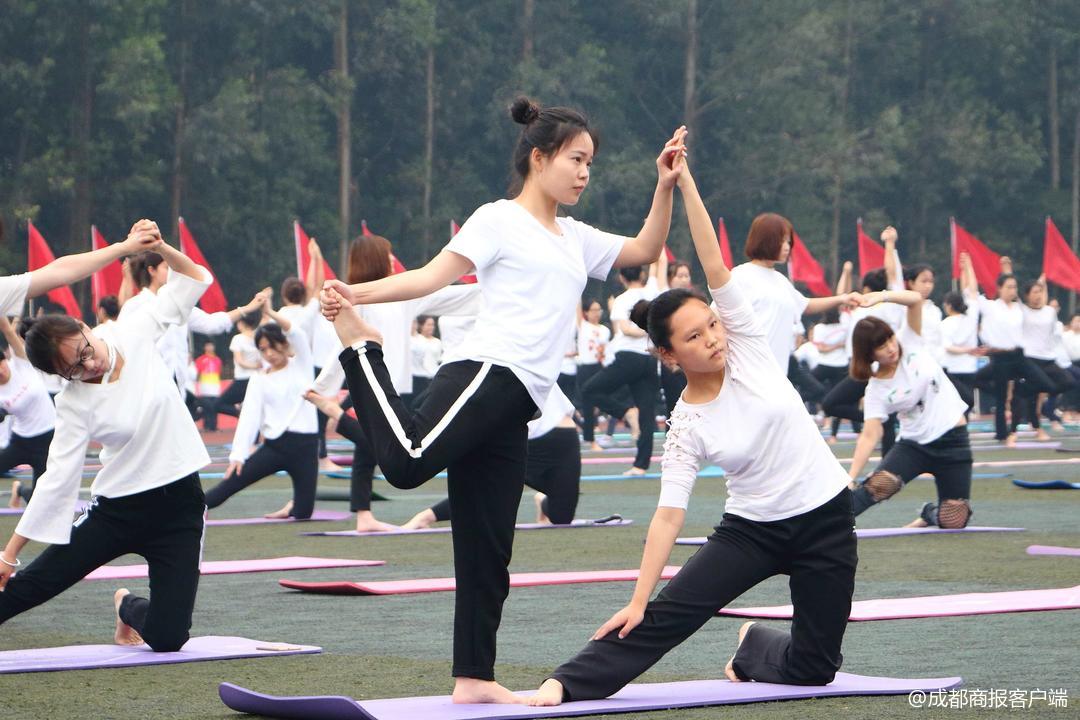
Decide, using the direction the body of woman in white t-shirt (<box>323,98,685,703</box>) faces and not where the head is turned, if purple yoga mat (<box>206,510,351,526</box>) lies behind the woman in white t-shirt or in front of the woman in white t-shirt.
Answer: behind

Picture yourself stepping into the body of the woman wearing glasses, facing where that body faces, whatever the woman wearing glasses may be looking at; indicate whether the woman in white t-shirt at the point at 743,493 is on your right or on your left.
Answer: on your left

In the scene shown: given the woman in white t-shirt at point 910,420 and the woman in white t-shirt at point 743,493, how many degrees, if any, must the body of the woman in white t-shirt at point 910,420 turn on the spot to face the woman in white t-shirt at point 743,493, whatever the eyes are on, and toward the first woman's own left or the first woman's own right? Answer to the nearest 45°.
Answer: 0° — they already face them

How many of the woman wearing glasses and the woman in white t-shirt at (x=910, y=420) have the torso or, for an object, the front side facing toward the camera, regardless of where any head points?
2

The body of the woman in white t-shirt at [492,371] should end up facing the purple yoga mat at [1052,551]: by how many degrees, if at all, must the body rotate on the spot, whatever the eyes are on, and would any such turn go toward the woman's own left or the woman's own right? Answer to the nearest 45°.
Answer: approximately 90° to the woman's own left

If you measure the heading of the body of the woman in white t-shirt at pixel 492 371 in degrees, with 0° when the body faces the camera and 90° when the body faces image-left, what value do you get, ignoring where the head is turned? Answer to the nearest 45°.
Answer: approximately 315°

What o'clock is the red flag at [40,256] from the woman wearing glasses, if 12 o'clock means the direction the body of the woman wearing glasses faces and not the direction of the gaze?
The red flag is roughly at 6 o'clock from the woman wearing glasses.

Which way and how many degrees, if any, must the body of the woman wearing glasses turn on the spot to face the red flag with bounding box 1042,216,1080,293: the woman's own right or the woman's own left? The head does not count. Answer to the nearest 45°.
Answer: approximately 135° to the woman's own left

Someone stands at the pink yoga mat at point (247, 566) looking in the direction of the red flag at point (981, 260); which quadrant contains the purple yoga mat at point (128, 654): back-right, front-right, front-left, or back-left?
back-right

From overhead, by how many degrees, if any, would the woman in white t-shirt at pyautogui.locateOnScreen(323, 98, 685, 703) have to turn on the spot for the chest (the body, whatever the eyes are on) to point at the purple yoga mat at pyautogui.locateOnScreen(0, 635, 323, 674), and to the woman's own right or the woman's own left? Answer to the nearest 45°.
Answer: approximately 180°

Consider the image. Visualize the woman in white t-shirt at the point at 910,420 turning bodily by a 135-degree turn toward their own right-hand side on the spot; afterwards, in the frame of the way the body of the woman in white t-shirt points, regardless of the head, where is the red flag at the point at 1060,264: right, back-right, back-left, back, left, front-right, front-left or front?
front-right

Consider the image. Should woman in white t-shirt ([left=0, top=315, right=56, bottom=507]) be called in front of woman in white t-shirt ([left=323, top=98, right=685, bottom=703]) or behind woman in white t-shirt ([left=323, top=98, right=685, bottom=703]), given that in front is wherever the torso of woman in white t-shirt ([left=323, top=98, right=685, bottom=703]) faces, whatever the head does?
behind

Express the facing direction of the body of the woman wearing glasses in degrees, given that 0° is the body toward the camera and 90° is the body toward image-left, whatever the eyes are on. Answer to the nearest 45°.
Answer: approximately 0°

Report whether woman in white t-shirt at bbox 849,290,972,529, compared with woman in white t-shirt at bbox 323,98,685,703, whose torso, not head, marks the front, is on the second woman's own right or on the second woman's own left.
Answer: on the second woman's own left
